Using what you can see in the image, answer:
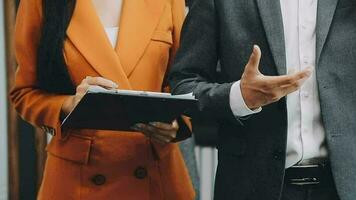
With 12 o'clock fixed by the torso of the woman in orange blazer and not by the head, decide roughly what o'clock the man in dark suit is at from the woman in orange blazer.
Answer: The man in dark suit is roughly at 10 o'clock from the woman in orange blazer.

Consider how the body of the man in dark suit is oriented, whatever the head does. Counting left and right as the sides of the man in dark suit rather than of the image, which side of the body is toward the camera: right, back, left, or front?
front

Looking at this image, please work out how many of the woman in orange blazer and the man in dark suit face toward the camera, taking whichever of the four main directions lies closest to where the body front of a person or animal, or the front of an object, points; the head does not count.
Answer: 2

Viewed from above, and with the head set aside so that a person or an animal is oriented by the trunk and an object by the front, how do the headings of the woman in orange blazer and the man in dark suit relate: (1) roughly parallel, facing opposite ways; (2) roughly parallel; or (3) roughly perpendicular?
roughly parallel

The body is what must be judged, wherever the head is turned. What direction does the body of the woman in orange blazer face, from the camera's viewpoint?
toward the camera

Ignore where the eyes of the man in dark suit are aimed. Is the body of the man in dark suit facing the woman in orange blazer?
no
